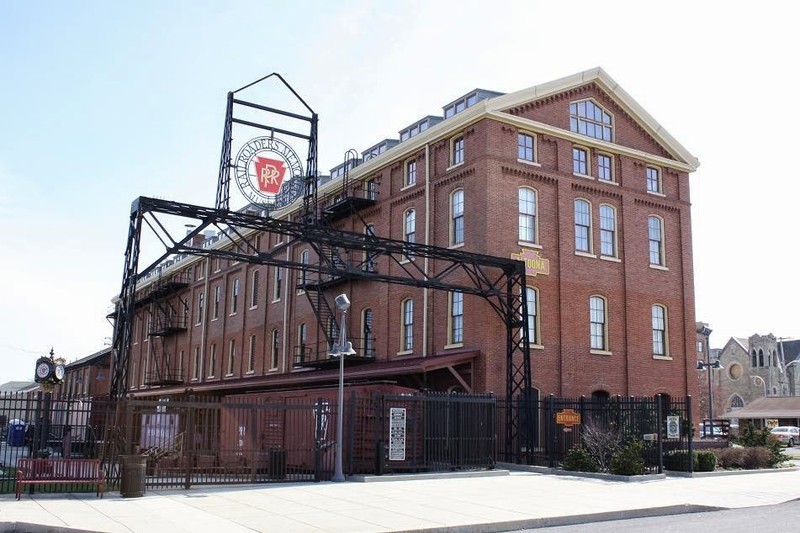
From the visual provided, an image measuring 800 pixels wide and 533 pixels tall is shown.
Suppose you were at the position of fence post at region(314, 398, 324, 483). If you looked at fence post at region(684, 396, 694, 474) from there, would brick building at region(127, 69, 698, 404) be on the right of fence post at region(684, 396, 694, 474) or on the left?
left

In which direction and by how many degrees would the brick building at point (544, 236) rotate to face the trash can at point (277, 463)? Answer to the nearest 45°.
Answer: approximately 90° to its right

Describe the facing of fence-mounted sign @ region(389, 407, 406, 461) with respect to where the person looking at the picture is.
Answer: facing the viewer

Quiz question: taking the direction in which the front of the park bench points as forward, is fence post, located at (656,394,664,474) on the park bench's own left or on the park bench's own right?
on the park bench's own left

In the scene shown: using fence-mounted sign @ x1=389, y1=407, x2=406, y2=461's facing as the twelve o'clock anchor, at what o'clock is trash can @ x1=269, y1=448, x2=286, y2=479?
The trash can is roughly at 2 o'clock from the fence-mounted sign.

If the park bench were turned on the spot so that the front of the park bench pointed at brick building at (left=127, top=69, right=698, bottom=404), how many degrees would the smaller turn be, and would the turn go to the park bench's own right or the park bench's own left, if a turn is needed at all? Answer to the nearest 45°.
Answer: approximately 135° to the park bench's own left

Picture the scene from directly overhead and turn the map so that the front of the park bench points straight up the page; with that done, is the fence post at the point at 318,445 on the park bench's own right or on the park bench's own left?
on the park bench's own left

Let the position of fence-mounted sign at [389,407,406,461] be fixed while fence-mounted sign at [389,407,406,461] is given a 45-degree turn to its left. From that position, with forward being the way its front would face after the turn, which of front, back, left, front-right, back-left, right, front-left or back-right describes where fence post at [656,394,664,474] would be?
front-left

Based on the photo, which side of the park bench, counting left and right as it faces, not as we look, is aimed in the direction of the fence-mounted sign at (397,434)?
left

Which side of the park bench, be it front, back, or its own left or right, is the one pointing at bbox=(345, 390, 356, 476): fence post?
left

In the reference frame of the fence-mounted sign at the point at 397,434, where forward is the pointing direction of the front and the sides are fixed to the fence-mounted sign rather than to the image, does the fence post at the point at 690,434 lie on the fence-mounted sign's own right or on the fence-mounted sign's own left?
on the fence-mounted sign's own left

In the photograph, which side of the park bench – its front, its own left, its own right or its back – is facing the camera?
front

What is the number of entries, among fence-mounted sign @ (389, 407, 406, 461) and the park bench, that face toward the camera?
2

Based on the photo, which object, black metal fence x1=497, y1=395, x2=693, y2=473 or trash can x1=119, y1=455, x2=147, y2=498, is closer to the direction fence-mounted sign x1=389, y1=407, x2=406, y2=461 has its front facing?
the trash can
